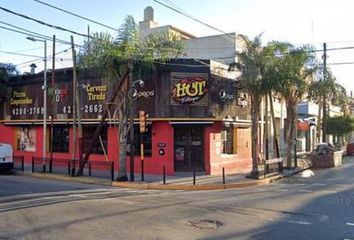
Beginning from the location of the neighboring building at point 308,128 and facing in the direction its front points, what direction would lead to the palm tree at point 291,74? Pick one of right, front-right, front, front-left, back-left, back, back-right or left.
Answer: front-right

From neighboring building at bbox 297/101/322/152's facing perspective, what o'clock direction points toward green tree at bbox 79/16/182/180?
The green tree is roughly at 2 o'clock from the neighboring building.

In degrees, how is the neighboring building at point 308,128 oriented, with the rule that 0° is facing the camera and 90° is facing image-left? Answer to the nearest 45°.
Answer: approximately 315°

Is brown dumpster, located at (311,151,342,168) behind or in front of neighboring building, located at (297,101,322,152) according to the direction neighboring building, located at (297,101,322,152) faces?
in front

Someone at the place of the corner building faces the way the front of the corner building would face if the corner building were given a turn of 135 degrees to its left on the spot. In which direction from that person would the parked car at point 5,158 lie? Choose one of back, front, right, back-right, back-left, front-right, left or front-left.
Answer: back-left

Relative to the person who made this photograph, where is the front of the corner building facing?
facing the viewer

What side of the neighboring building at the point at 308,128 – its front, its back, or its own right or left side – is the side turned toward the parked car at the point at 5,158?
right

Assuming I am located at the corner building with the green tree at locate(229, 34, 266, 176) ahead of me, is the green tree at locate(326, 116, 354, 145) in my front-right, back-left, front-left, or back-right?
front-left

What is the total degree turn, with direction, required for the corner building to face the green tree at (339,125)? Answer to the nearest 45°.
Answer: approximately 135° to its left

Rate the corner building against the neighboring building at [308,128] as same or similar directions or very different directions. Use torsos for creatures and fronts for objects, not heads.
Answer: same or similar directions
